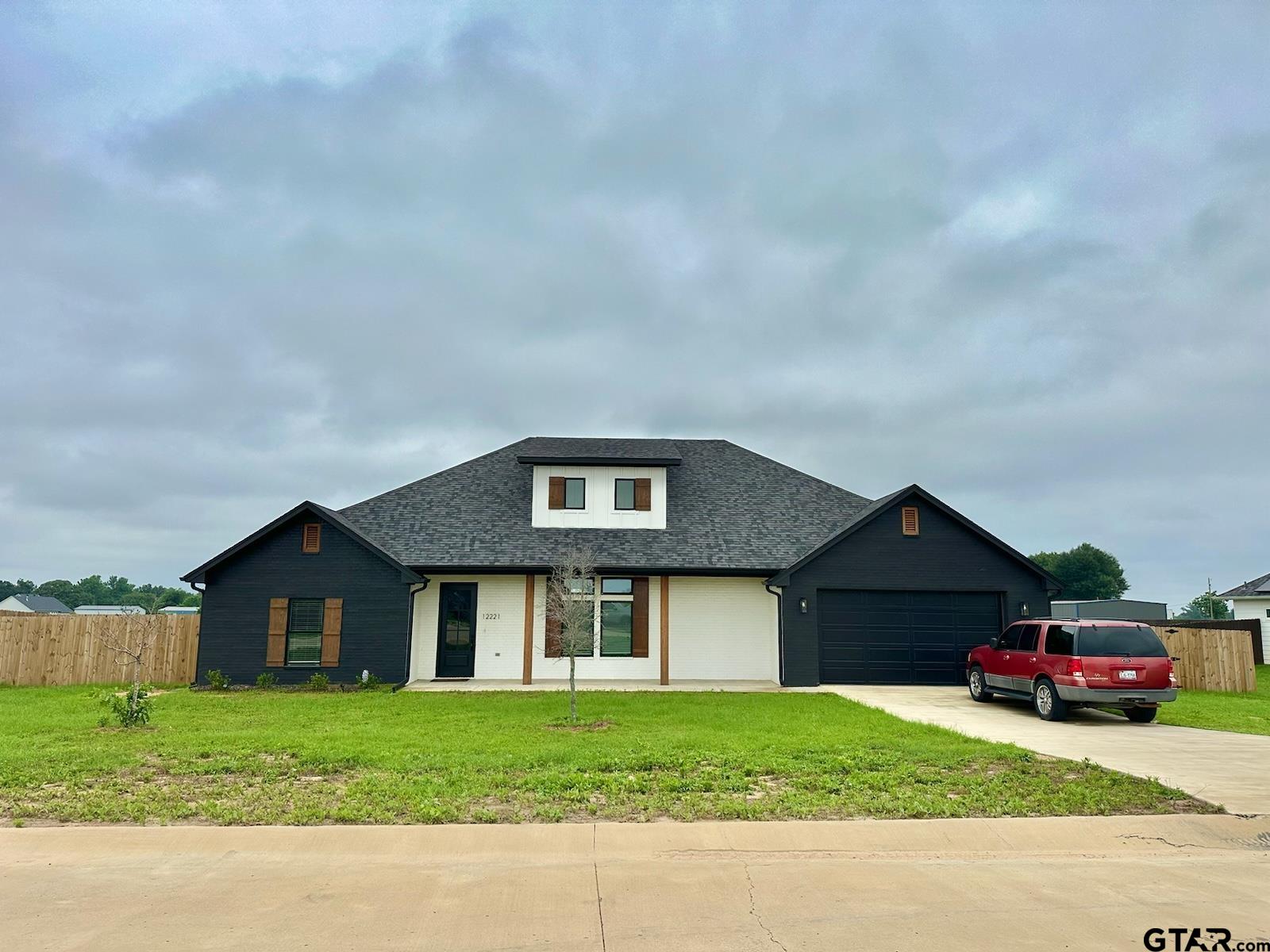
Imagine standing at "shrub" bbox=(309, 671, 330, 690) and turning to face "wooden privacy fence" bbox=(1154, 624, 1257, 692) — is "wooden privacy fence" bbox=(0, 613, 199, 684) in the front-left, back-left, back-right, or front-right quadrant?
back-left

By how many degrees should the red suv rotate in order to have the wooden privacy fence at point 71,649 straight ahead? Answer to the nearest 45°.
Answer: approximately 45° to its left

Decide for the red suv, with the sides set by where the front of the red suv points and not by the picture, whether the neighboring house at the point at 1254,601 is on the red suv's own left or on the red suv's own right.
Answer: on the red suv's own right

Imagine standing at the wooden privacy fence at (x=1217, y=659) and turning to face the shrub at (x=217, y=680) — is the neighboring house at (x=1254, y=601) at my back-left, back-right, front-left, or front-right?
back-right

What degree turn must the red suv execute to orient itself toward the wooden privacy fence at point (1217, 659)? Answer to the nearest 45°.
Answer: approximately 45° to its right

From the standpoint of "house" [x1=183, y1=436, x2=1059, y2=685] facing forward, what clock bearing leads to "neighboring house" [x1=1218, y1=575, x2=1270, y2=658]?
The neighboring house is roughly at 8 o'clock from the house.

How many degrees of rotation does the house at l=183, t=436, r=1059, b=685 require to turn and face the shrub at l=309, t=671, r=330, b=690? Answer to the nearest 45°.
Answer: approximately 90° to its right

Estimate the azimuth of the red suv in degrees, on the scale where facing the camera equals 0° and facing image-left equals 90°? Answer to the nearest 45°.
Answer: approximately 135°

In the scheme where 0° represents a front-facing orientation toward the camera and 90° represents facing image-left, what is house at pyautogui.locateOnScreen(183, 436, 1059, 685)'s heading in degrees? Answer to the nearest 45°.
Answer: approximately 0°

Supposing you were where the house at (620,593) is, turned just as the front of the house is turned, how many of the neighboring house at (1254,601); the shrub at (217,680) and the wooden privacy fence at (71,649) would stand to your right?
2

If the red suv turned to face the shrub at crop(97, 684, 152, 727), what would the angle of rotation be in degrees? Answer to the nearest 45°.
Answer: approximately 90° to its left

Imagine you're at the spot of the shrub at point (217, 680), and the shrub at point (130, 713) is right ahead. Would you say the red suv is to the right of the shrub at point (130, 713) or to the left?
left

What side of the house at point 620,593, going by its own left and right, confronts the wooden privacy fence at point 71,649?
right

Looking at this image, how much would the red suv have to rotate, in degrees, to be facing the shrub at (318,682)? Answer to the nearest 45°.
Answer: approximately 45° to its left

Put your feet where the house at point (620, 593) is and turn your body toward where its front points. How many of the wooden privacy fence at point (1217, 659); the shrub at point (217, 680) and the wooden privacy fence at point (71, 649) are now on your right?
2
